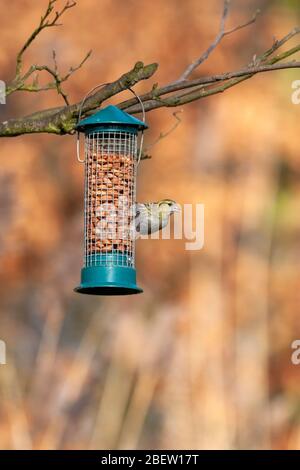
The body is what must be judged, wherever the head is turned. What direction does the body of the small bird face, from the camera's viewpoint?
to the viewer's right

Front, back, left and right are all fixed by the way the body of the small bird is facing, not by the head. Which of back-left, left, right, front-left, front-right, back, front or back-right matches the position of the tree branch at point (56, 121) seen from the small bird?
back-right
